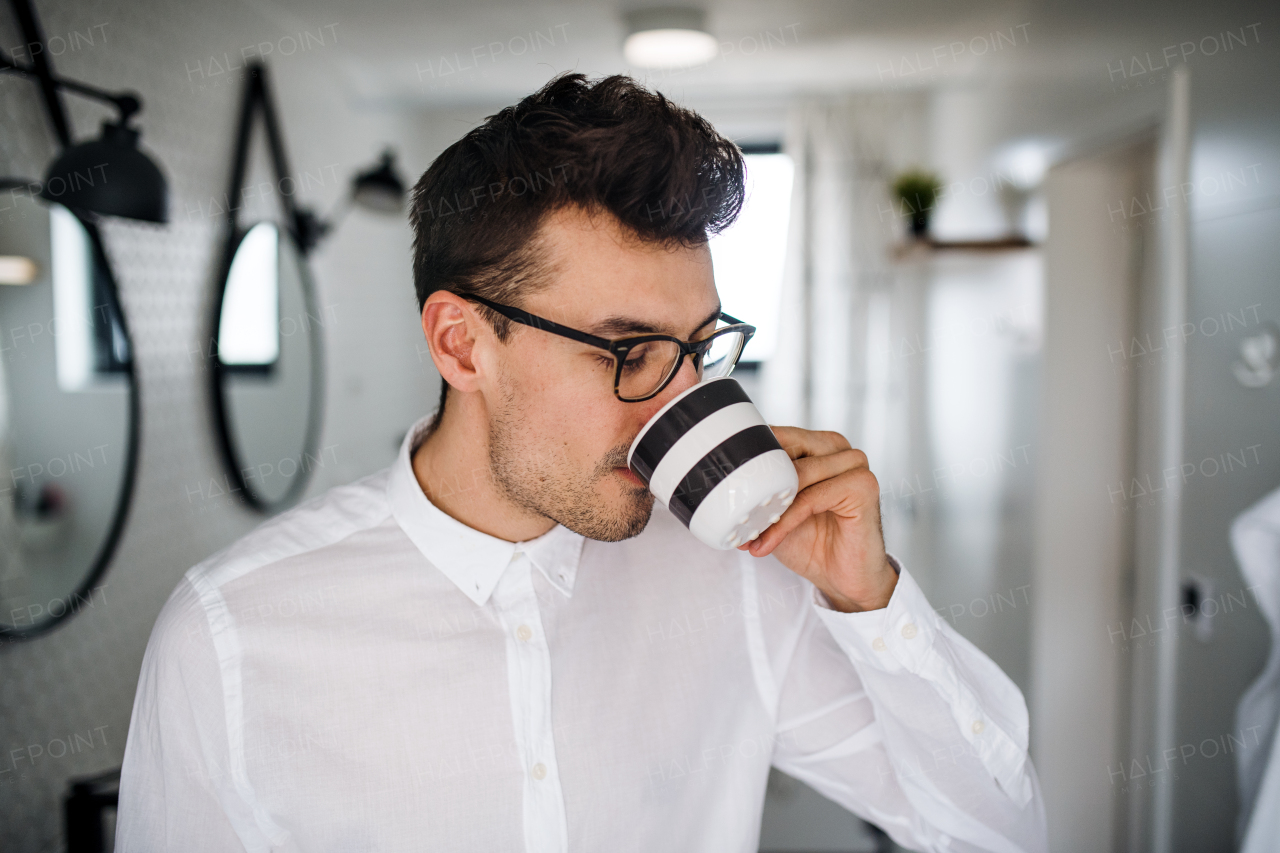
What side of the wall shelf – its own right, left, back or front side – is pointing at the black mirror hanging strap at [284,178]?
right

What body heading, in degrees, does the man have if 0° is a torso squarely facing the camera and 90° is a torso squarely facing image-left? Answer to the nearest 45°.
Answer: approximately 0°

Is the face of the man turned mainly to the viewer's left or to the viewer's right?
to the viewer's right
